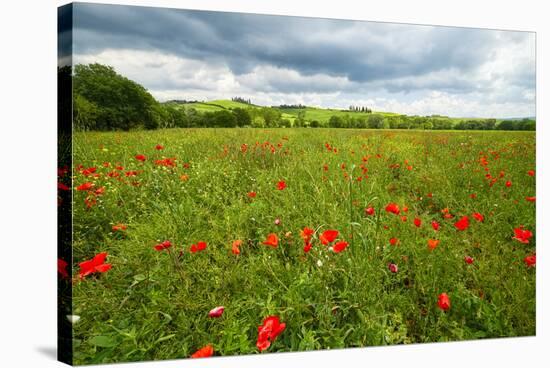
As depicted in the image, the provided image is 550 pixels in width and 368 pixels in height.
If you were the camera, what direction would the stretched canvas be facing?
facing the viewer and to the right of the viewer
